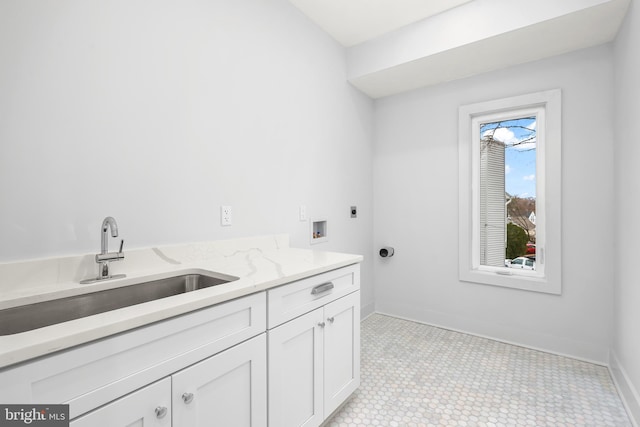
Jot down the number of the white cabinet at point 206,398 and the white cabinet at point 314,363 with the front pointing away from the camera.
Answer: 0

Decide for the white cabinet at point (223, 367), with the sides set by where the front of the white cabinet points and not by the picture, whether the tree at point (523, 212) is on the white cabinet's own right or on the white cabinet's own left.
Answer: on the white cabinet's own left

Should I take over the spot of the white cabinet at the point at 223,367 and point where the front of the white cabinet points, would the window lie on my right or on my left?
on my left

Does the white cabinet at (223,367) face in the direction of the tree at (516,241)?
no

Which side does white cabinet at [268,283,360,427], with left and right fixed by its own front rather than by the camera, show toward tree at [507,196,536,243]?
left

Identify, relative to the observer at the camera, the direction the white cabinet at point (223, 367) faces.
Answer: facing the viewer and to the right of the viewer

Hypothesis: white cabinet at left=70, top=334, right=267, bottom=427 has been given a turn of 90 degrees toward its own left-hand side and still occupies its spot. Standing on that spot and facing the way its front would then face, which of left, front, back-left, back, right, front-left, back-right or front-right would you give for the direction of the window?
front-right

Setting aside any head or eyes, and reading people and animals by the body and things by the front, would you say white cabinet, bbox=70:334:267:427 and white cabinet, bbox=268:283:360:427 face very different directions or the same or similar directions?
same or similar directions

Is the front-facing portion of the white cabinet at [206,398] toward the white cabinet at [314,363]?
no

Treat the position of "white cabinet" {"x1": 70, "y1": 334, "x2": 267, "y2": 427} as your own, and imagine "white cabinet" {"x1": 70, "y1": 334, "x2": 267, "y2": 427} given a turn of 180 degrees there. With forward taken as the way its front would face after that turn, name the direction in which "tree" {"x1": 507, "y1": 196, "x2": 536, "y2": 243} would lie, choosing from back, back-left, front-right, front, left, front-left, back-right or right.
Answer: back-right

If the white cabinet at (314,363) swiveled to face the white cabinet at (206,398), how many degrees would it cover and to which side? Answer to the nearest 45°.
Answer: approximately 90° to its right

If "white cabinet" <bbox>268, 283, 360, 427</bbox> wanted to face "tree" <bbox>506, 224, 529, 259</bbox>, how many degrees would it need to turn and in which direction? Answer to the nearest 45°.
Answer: approximately 90° to its left
